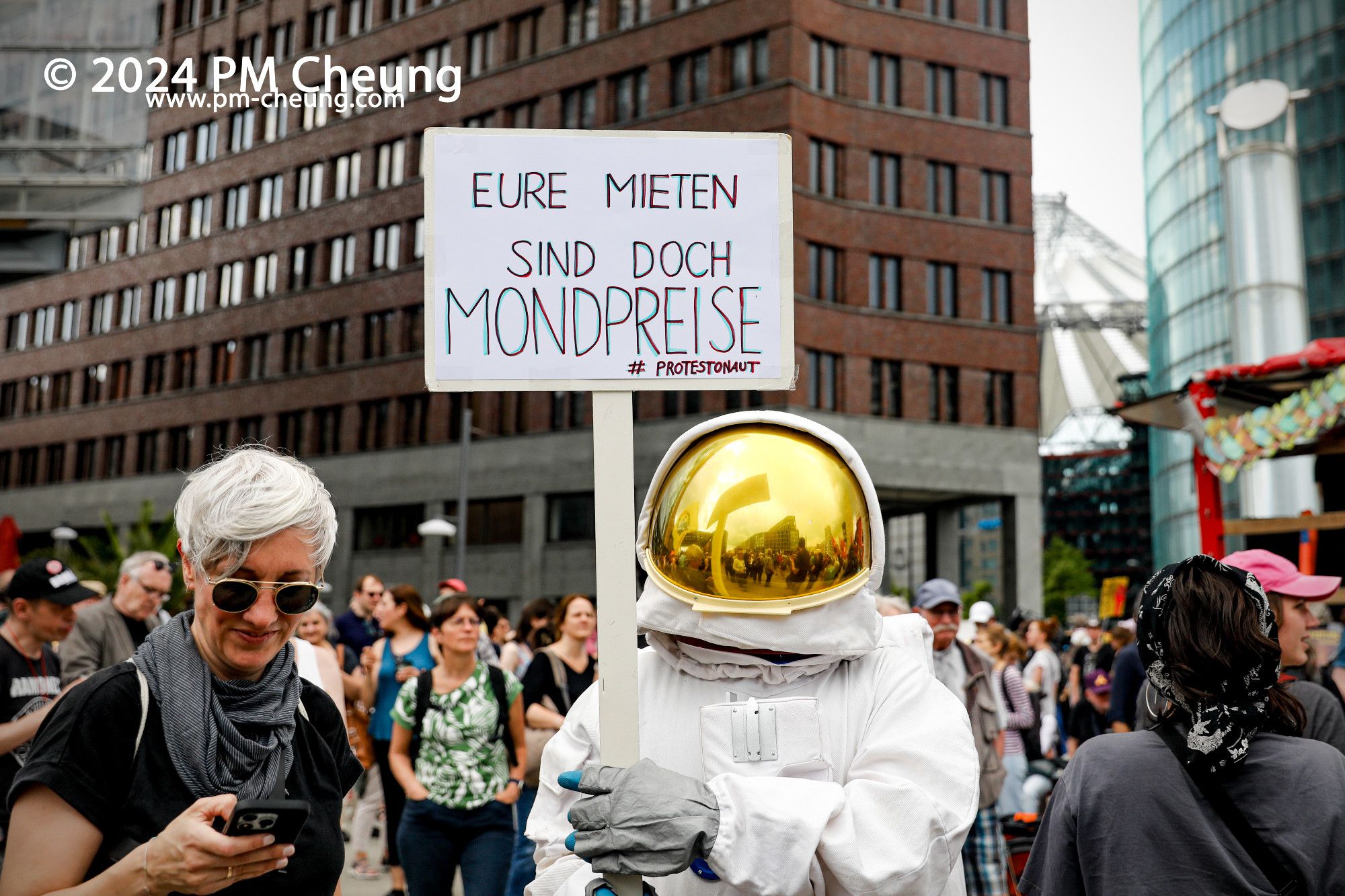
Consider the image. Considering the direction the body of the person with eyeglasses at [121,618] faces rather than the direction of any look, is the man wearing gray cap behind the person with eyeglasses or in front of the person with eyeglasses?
in front

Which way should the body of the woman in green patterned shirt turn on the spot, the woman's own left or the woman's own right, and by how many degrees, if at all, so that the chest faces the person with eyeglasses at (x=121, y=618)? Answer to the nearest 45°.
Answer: approximately 90° to the woman's own right

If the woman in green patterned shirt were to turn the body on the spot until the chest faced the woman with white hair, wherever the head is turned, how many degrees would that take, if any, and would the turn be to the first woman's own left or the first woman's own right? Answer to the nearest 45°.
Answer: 0° — they already face them

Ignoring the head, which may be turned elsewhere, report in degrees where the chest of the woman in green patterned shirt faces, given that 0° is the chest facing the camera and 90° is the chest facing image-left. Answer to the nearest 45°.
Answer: approximately 0°

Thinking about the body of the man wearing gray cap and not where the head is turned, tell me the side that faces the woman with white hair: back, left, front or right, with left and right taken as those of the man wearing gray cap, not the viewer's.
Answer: front

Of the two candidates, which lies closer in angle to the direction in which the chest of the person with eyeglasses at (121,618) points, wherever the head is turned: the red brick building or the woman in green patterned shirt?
the woman in green patterned shirt

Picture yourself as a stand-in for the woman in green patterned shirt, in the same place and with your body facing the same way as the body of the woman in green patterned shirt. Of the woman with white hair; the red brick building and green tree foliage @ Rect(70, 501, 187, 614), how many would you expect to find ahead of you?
1
